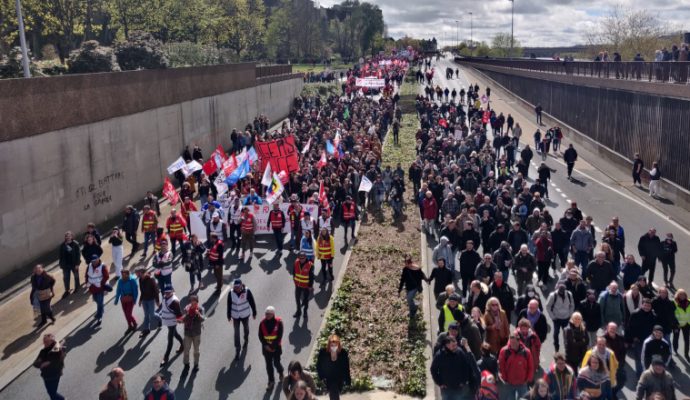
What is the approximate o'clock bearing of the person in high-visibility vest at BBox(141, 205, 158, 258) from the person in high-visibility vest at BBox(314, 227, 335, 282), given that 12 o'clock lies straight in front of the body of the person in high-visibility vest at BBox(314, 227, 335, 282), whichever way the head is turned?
the person in high-visibility vest at BBox(141, 205, 158, 258) is roughly at 4 o'clock from the person in high-visibility vest at BBox(314, 227, 335, 282).

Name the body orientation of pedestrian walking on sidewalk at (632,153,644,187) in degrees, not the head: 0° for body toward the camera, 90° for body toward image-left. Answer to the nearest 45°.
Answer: approximately 0°

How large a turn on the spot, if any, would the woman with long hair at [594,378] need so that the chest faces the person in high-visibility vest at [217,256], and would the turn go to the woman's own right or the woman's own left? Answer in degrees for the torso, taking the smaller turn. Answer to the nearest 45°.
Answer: approximately 135° to the woman's own right

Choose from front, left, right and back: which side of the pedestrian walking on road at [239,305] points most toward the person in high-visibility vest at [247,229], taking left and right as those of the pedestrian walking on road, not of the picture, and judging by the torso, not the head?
back

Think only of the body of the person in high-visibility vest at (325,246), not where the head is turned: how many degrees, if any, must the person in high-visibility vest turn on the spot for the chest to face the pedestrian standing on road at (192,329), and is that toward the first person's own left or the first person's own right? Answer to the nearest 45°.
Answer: approximately 45° to the first person's own right

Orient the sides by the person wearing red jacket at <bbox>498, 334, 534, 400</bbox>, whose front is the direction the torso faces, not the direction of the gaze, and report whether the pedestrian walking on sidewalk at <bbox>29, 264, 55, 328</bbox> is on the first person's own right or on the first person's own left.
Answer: on the first person's own right

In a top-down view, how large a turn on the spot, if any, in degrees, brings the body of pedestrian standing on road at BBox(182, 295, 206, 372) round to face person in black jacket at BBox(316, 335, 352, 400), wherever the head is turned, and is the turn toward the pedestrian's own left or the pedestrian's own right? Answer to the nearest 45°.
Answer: approximately 45° to the pedestrian's own left

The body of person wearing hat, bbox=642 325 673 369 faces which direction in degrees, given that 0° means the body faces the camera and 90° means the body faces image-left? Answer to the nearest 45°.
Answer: approximately 0°

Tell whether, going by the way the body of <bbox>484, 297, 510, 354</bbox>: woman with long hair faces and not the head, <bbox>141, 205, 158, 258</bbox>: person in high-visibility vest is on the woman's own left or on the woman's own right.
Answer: on the woman's own right

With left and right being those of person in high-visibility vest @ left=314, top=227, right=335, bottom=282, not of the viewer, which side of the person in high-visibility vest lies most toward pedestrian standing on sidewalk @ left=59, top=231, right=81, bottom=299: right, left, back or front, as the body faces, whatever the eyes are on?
right

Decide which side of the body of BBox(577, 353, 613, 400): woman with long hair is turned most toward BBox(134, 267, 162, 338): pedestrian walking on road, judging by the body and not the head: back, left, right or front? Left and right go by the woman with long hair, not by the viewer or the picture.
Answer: right

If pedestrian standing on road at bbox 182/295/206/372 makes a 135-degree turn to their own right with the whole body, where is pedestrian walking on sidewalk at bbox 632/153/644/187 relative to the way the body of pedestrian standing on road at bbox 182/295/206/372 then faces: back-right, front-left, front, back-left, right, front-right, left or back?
right

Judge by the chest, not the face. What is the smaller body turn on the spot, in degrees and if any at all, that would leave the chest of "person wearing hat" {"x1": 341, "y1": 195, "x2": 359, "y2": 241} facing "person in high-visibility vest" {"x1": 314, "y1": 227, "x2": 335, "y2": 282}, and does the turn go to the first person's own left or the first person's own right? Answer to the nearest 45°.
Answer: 0° — they already face them
